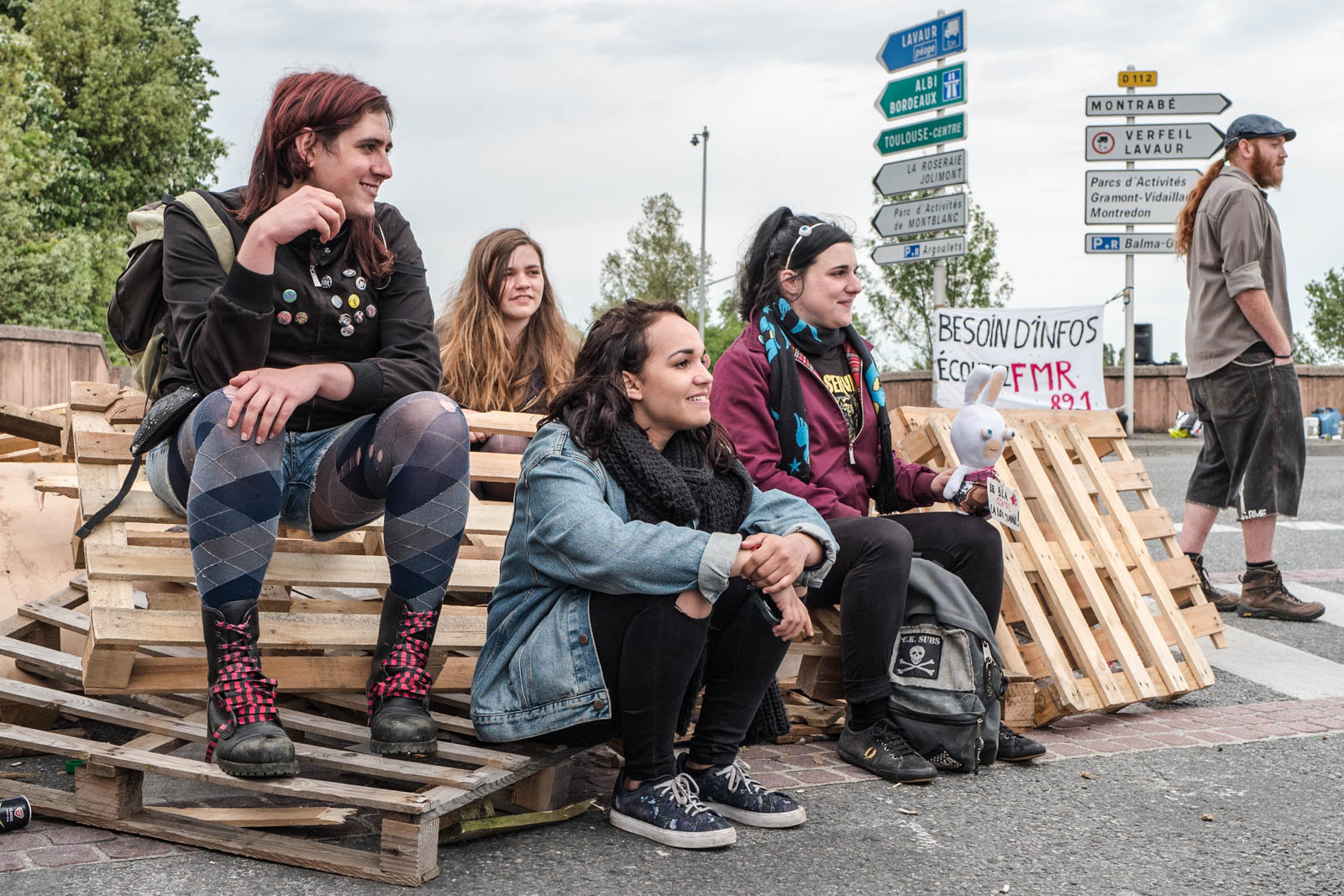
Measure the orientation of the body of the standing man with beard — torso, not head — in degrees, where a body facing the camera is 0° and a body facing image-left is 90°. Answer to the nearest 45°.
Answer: approximately 270°

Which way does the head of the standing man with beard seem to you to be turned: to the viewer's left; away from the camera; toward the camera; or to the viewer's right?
to the viewer's right

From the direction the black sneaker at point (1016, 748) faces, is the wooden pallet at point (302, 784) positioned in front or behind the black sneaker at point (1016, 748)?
behind

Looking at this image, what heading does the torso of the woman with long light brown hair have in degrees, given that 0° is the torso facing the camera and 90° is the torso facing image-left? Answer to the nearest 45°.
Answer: approximately 315°

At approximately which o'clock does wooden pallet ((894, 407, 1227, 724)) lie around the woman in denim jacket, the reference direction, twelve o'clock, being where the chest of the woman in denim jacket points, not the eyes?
The wooden pallet is roughly at 9 o'clock from the woman in denim jacket.

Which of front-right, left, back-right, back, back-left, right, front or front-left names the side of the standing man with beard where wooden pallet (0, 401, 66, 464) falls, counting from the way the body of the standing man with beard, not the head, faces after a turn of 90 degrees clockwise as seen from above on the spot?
front-right

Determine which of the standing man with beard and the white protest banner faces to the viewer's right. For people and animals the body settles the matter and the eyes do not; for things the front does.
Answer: the standing man with beard

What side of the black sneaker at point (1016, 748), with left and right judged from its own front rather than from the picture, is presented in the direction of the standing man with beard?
left

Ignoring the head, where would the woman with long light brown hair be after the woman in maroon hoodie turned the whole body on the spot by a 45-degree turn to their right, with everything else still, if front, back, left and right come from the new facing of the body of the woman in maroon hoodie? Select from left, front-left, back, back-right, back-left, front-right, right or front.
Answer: back-right
